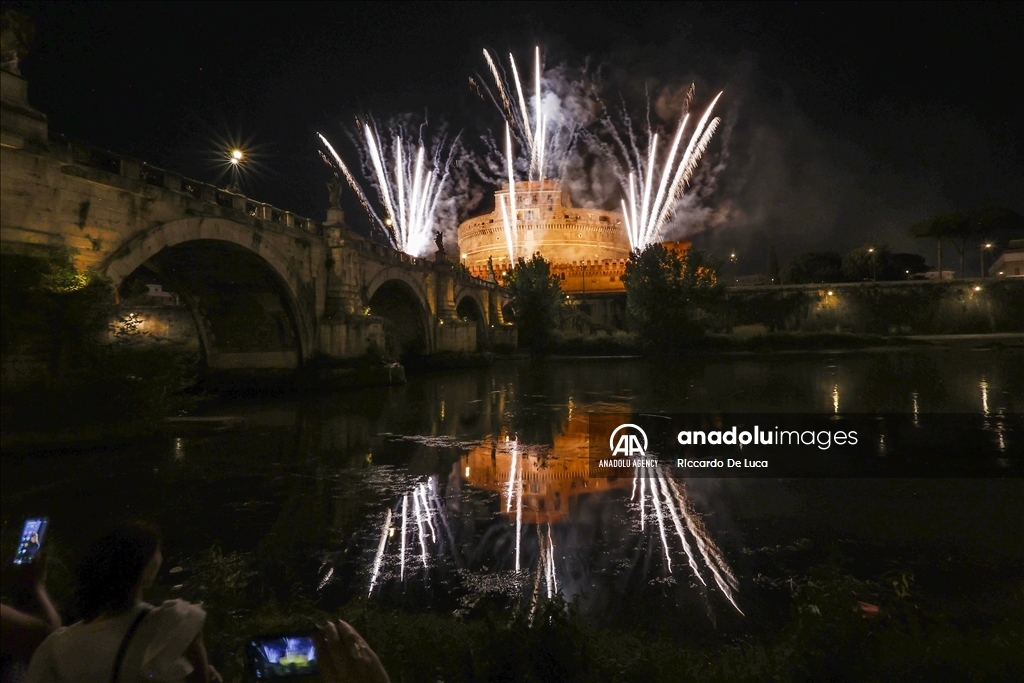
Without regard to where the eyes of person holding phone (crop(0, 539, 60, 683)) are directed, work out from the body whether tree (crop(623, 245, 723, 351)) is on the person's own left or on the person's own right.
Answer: on the person's own right

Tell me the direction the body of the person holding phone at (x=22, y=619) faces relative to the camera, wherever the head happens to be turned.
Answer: away from the camera

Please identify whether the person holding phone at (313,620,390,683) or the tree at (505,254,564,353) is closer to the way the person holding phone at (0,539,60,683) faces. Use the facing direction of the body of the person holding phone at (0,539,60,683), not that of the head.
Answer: the tree

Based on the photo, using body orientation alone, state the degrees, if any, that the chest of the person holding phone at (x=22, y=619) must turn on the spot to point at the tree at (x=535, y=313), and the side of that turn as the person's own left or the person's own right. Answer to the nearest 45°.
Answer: approximately 45° to the person's own right

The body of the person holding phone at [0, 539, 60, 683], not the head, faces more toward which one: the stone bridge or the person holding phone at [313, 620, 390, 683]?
the stone bridge

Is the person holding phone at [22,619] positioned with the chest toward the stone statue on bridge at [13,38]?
yes

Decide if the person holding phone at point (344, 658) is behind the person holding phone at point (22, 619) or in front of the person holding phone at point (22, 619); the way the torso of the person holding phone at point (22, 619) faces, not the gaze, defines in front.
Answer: behind

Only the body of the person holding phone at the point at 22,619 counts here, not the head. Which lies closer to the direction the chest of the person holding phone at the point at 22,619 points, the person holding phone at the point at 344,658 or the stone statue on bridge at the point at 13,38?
the stone statue on bridge
